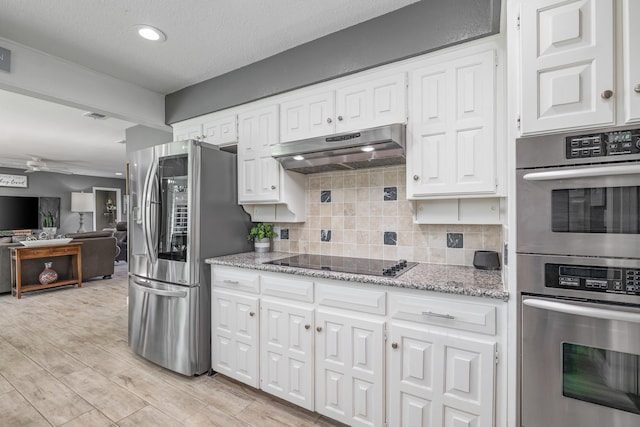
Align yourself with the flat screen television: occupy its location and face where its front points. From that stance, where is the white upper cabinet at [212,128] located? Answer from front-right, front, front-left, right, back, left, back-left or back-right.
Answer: front

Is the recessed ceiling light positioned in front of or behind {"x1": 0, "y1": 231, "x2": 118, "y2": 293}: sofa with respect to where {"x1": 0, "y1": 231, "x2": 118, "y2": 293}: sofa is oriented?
behind

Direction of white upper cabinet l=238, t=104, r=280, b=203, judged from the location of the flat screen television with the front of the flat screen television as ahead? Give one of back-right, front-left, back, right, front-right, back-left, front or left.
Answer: front

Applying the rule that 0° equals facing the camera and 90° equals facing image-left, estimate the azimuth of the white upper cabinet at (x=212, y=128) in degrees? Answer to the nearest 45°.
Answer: approximately 45°

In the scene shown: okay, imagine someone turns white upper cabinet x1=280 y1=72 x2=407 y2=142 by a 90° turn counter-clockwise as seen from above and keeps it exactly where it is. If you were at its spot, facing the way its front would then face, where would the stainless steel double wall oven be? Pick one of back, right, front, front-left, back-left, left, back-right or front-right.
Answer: front

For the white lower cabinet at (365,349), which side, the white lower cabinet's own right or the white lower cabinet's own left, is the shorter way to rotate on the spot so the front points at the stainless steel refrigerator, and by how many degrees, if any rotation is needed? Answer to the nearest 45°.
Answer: approximately 45° to the white lower cabinet's own right

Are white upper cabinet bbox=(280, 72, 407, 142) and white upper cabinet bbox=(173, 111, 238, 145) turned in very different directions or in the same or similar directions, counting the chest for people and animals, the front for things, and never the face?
same or similar directions

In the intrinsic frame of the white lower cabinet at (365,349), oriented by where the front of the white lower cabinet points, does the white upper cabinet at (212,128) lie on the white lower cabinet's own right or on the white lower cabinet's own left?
on the white lower cabinet's own right

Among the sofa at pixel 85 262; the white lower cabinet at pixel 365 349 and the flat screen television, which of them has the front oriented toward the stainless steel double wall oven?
the flat screen television

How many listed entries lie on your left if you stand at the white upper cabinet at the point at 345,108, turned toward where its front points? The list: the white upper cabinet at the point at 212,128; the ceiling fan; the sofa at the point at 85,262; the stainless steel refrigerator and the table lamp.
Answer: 0

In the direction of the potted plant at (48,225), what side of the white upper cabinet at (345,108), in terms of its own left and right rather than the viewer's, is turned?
right

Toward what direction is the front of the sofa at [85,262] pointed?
away from the camera

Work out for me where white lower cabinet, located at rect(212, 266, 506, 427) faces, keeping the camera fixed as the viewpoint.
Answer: facing the viewer and to the left of the viewer

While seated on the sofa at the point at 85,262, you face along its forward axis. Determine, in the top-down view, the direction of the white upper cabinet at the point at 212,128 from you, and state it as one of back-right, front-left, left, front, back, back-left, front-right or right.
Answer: back

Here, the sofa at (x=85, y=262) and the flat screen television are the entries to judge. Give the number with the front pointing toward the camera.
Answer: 1

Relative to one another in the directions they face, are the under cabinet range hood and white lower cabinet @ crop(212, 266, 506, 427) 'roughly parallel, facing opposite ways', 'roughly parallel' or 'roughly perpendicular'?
roughly parallel

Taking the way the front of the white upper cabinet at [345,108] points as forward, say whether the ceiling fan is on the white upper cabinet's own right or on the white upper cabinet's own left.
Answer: on the white upper cabinet's own right

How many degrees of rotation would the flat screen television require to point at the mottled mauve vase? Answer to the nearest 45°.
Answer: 0° — it already faces it

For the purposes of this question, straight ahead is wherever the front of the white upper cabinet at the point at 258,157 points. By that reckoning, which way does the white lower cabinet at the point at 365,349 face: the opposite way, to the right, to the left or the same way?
the same way

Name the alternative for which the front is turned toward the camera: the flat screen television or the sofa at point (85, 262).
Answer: the flat screen television

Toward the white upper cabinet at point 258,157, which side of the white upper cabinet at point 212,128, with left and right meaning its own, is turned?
left

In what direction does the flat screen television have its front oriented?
toward the camera

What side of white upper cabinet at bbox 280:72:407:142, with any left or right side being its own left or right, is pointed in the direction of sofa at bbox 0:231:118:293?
right
